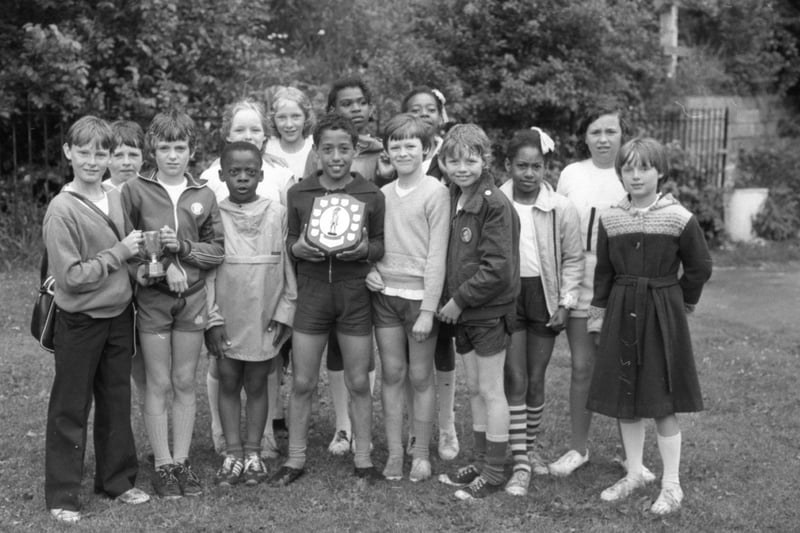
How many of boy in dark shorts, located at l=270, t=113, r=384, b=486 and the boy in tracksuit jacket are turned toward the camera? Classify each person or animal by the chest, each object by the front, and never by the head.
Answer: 2

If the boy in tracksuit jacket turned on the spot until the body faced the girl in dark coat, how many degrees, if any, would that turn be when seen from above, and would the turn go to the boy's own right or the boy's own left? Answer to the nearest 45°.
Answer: approximately 90° to the boy's own left

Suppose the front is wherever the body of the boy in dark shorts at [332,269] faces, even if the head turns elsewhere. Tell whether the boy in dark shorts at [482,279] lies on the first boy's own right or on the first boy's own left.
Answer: on the first boy's own left

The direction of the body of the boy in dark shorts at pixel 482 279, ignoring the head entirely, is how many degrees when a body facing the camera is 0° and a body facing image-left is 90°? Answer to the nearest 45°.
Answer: approximately 45°

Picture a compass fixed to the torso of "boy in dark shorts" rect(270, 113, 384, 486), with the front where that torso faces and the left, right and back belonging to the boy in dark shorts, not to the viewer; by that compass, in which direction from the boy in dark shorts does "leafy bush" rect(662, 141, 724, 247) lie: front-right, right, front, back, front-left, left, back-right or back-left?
back-left

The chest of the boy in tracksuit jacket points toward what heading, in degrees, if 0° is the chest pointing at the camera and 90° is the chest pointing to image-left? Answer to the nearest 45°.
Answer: approximately 0°

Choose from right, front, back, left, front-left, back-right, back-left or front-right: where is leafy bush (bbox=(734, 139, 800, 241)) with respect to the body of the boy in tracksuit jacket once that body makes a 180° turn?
front-right

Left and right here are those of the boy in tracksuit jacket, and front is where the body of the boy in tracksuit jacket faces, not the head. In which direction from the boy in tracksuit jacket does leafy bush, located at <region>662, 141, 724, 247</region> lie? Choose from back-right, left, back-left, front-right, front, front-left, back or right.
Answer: back-left

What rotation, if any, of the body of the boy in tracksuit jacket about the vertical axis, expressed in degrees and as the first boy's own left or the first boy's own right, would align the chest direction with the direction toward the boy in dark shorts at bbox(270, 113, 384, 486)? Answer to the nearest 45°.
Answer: approximately 90° to the first boy's own left

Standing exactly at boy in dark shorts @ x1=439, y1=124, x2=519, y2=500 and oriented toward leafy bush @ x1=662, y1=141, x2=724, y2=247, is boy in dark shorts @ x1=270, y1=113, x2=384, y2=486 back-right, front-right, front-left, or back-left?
back-left
